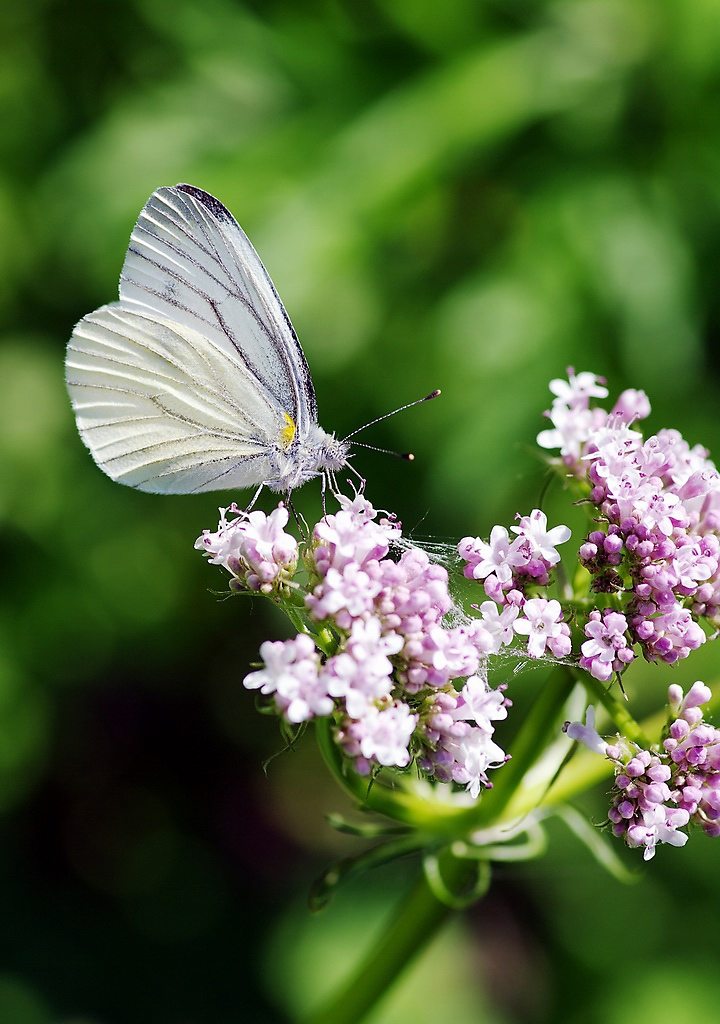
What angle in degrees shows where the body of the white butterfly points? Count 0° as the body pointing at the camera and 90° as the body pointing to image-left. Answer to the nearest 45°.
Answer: approximately 270°
